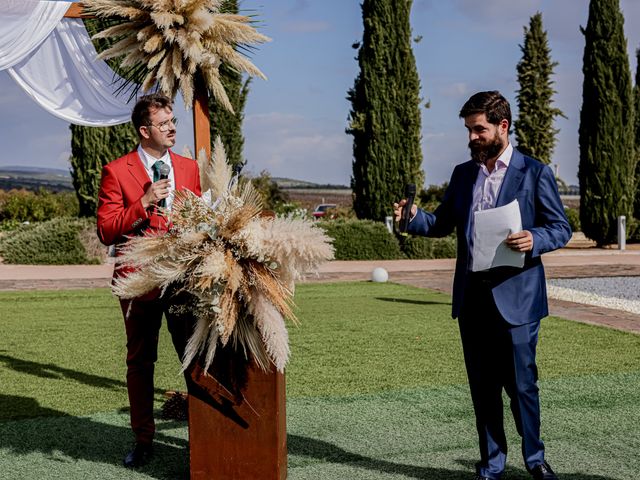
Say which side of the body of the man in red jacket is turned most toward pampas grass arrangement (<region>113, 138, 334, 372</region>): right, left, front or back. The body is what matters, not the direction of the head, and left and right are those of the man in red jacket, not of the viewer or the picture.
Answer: front

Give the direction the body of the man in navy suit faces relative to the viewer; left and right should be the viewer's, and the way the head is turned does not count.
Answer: facing the viewer and to the left of the viewer

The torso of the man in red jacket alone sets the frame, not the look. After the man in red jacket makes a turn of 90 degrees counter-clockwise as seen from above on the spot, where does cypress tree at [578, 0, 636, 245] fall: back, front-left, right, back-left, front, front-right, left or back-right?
front

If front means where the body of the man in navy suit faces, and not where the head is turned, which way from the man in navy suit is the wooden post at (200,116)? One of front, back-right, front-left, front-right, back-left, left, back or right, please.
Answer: right

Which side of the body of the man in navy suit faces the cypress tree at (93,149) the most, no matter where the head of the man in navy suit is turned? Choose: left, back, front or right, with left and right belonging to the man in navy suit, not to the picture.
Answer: right

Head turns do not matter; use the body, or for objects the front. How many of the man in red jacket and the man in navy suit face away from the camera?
0

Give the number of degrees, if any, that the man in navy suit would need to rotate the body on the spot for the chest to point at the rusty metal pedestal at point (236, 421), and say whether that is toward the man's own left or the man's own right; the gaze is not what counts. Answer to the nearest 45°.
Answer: approximately 45° to the man's own right

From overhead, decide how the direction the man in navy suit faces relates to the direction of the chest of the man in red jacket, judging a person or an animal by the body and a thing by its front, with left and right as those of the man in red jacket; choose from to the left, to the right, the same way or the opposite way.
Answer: to the right

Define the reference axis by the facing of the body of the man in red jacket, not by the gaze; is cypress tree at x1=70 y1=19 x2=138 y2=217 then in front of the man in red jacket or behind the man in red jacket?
behind

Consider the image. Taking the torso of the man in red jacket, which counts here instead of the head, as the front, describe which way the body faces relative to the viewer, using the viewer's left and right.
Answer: facing the viewer and to the right of the viewer

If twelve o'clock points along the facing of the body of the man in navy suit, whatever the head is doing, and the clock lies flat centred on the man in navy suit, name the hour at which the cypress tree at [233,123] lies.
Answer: The cypress tree is roughly at 4 o'clock from the man in navy suit.

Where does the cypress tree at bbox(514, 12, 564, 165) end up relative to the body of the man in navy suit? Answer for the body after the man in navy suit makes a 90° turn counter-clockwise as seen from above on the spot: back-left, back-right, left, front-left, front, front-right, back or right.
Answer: back-left
